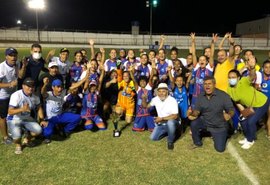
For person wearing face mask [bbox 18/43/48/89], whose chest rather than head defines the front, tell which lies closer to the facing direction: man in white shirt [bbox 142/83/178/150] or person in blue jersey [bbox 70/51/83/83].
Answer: the man in white shirt

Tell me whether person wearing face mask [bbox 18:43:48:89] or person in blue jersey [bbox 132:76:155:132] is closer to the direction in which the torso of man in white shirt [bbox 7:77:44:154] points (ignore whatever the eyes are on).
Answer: the person in blue jersey

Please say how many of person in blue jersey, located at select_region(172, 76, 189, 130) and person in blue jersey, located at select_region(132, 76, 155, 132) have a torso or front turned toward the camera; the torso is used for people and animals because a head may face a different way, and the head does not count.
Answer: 2

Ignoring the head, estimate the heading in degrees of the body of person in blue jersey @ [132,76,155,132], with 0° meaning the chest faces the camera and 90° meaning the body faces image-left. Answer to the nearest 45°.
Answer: approximately 0°

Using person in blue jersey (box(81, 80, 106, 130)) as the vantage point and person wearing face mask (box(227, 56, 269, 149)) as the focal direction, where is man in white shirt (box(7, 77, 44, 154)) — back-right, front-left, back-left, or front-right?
back-right

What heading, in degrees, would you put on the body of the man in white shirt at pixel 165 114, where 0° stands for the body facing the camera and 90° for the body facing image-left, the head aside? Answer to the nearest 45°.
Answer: approximately 0°

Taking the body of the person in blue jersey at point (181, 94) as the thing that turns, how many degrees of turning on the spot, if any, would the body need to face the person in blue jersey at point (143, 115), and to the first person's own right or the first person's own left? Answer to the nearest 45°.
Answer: approximately 90° to the first person's own right
